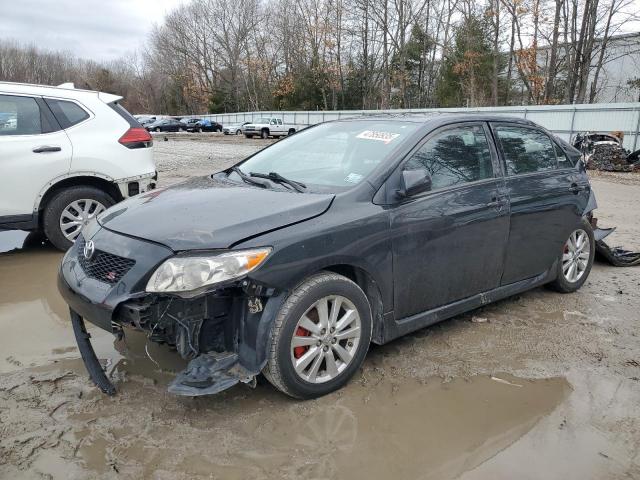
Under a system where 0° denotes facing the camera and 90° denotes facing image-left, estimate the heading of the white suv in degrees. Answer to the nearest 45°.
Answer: approximately 90°

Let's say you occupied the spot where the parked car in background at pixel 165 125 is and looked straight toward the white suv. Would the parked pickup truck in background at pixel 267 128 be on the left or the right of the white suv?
left

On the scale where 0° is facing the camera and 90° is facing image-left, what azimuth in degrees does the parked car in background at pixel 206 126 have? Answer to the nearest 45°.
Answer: approximately 45°

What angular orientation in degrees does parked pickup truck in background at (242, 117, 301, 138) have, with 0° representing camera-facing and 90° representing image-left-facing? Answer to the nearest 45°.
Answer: approximately 45°

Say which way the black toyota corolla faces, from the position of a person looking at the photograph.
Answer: facing the viewer and to the left of the viewer

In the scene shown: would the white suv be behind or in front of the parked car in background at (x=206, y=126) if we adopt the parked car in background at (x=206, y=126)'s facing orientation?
in front

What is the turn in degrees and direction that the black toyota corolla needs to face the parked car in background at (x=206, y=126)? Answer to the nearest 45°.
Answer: approximately 135° to its right
